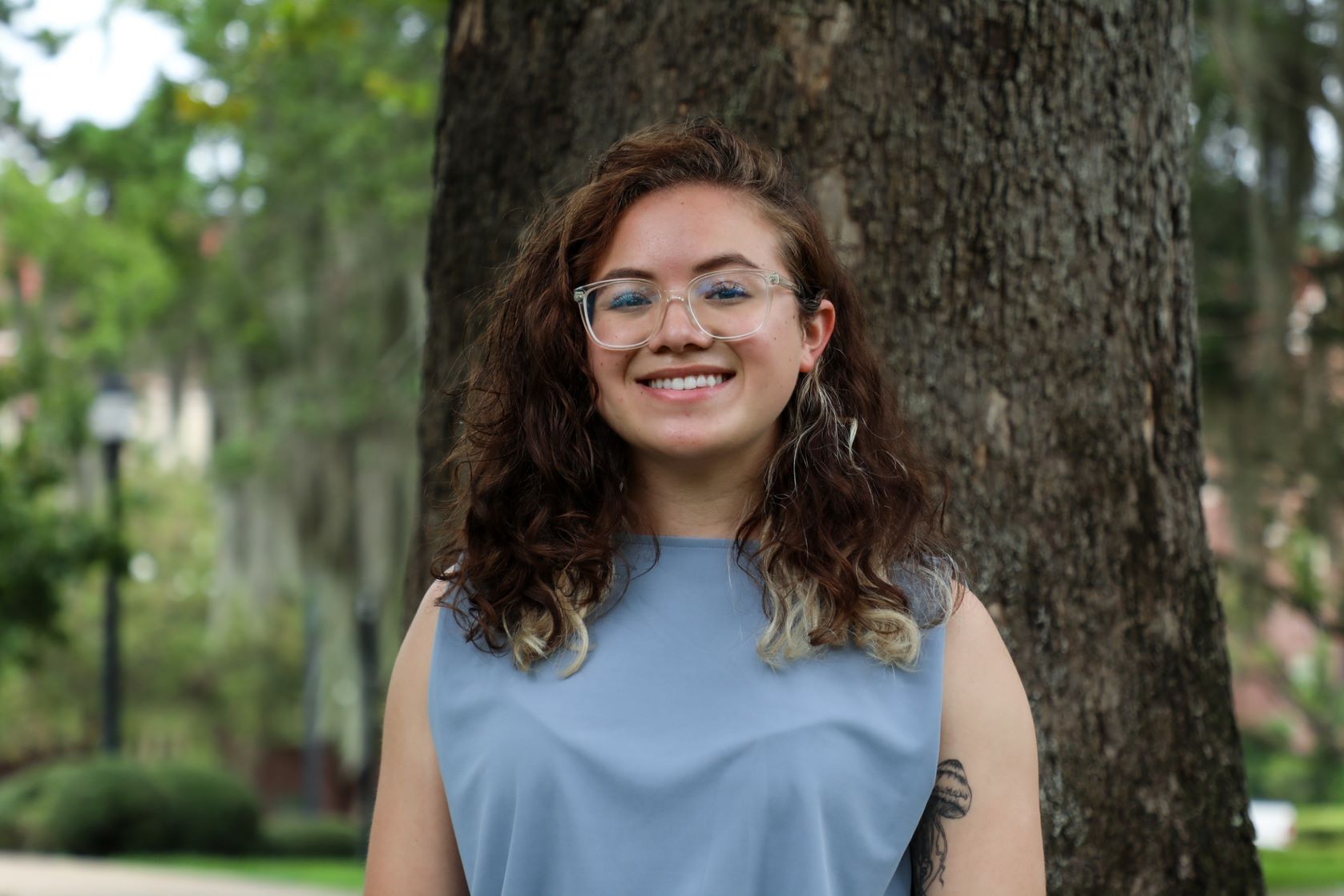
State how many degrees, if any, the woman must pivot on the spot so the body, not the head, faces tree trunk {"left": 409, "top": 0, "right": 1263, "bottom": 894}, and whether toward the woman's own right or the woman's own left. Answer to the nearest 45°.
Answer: approximately 135° to the woman's own left

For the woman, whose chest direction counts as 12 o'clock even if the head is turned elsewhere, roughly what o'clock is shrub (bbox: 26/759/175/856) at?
The shrub is roughly at 5 o'clock from the woman.

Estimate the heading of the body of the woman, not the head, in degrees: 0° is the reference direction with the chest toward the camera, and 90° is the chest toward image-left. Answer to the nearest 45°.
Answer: approximately 0°

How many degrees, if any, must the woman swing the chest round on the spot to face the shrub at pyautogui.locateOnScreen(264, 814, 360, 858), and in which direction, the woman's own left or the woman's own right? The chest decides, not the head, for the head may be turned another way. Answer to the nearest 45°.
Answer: approximately 180°

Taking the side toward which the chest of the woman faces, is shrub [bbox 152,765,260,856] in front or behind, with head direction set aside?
behind

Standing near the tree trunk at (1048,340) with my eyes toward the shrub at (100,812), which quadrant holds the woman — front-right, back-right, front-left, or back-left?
back-left

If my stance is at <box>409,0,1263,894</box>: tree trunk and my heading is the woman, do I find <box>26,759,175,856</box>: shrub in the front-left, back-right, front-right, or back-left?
back-right
